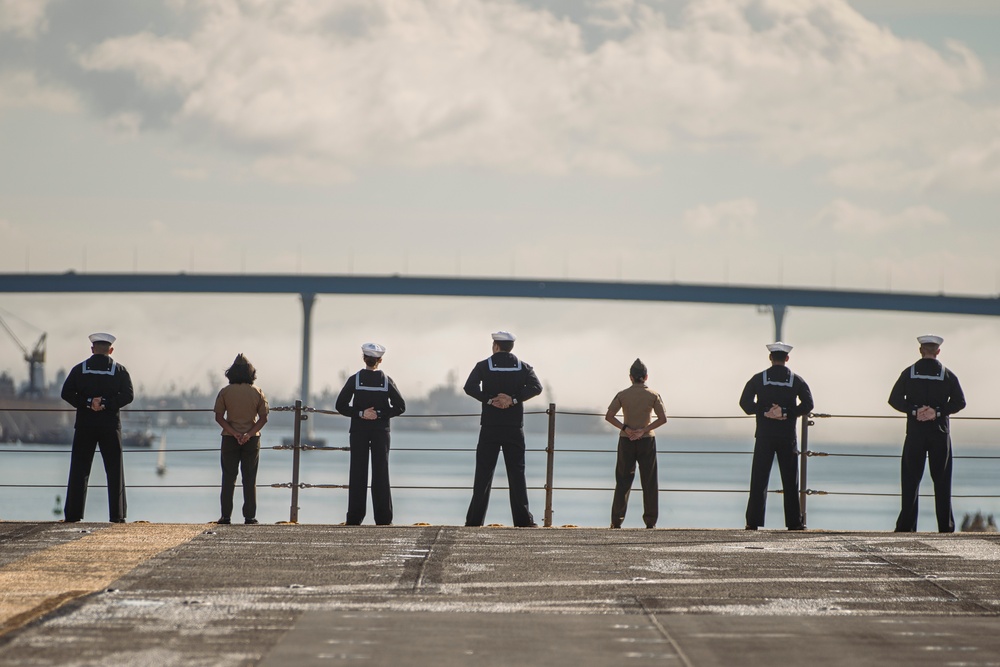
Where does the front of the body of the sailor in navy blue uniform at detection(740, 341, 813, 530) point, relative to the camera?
away from the camera

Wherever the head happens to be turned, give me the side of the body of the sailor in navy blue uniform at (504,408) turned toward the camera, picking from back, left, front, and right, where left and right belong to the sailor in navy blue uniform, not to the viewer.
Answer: back

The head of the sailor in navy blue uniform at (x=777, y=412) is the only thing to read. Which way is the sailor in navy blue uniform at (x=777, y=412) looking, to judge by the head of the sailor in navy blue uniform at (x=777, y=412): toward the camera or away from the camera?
away from the camera

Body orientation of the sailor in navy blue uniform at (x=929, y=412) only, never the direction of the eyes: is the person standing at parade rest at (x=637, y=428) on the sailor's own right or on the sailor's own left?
on the sailor's own left

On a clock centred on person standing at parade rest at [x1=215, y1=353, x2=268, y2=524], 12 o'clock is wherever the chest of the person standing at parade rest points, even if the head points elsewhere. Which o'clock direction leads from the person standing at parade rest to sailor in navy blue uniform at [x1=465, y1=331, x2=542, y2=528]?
The sailor in navy blue uniform is roughly at 3 o'clock from the person standing at parade rest.

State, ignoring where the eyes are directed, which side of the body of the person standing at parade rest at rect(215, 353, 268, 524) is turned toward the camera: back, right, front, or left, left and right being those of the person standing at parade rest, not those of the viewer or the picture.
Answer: back

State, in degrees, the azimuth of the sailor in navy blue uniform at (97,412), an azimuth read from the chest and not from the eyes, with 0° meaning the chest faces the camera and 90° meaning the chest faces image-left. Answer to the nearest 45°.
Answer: approximately 180°

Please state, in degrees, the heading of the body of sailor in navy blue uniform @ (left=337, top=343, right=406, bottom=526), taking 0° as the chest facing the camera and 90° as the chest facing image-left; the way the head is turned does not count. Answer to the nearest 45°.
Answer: approximately 180°

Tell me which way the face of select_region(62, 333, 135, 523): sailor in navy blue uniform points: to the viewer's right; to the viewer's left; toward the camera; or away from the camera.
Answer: away from the camera

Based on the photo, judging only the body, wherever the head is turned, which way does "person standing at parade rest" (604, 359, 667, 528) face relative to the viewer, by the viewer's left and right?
facing away from the viewer

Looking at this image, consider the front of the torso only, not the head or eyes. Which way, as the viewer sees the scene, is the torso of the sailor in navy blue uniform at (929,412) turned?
away from the camera

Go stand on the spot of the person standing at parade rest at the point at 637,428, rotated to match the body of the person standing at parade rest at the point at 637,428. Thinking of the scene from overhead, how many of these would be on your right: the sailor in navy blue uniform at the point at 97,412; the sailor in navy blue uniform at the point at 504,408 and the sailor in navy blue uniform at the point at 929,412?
1

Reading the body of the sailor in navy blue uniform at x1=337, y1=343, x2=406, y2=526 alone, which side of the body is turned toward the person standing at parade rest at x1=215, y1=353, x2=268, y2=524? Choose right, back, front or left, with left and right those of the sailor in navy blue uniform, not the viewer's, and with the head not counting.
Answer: left

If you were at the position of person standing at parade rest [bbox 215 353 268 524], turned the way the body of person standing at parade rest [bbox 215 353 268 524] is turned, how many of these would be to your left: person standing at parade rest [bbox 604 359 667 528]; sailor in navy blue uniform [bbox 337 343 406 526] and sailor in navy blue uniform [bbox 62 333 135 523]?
1
